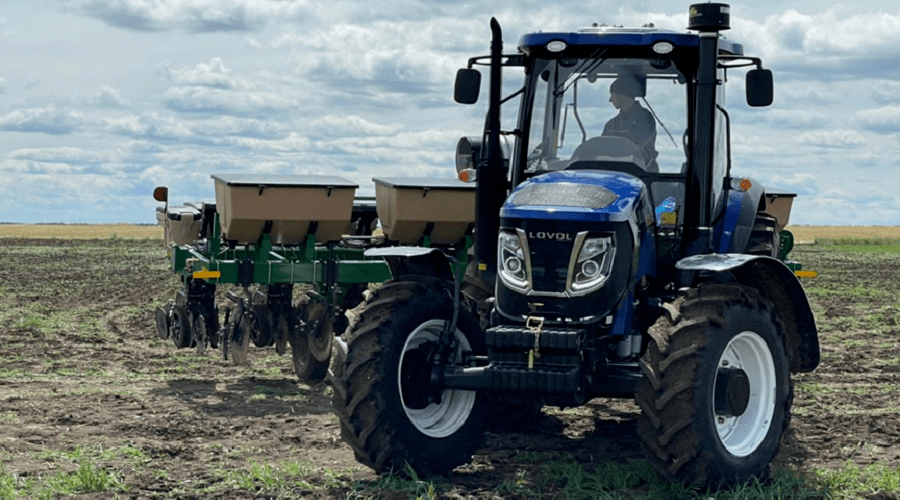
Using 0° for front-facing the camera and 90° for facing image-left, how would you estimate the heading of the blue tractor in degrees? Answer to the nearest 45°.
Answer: approximately 45°
